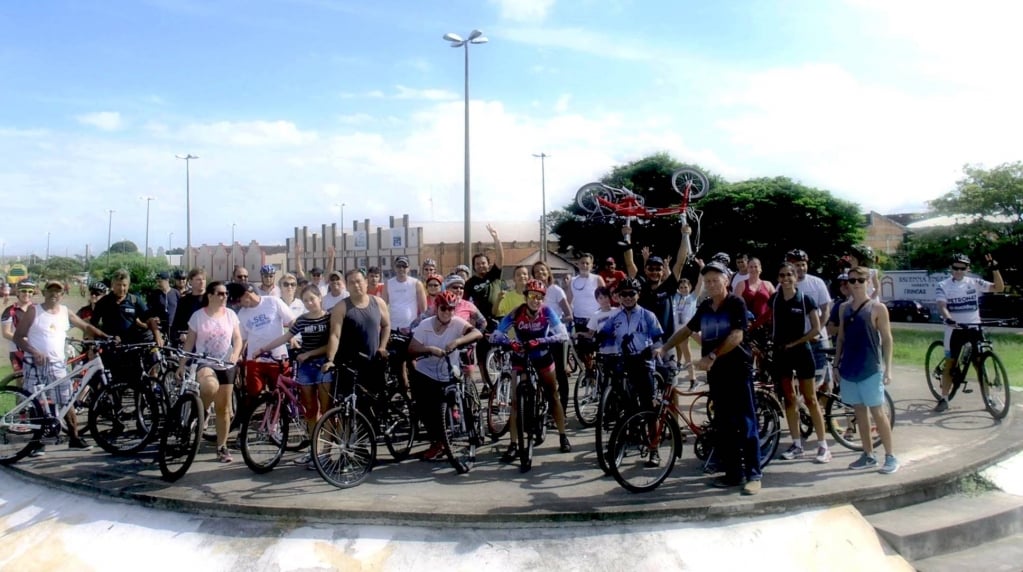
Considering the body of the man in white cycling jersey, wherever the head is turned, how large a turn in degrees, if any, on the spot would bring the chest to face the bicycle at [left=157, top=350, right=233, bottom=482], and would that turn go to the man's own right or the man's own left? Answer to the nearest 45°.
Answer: approximately 45° to the man's own right

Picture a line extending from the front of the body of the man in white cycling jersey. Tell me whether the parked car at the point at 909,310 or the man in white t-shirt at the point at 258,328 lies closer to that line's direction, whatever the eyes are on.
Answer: the man in white t-shirt

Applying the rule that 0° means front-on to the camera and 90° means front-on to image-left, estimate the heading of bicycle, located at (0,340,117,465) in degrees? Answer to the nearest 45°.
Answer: approximately 270°

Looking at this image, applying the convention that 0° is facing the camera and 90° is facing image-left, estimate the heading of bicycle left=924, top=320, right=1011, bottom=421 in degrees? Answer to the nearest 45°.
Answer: approximately 315°
